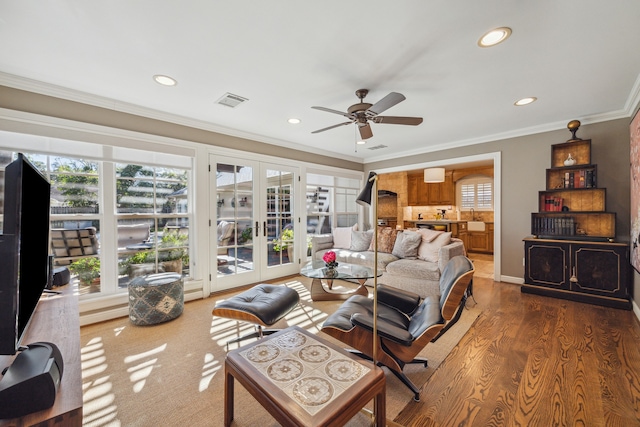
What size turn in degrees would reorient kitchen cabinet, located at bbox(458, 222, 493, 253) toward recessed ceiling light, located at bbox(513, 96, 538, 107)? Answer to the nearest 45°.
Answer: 0° — it already faces it

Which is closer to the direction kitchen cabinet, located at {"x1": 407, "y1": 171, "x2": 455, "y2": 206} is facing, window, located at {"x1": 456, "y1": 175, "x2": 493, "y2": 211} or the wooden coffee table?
the wooden coffee table

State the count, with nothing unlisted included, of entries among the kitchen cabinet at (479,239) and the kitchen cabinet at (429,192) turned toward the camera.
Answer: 2

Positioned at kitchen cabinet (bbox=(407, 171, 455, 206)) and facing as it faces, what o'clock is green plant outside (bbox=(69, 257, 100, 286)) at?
The green plant outside is roughly at 1 o'clock from the kitchen cabinet.

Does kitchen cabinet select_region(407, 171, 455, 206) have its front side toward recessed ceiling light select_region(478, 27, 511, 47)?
yes

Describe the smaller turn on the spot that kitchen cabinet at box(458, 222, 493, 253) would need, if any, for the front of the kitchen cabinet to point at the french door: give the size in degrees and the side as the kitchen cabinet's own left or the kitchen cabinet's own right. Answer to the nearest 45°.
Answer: approximately 45° to the kitchen cabinet's own right

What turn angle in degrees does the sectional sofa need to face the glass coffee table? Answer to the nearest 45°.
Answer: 0° — it already faces it

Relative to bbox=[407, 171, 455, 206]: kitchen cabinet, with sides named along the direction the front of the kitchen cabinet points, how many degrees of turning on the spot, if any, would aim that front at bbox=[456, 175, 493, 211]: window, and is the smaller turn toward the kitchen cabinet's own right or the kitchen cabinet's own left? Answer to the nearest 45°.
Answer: approximately 90° to the kitchen cabinet's own left
